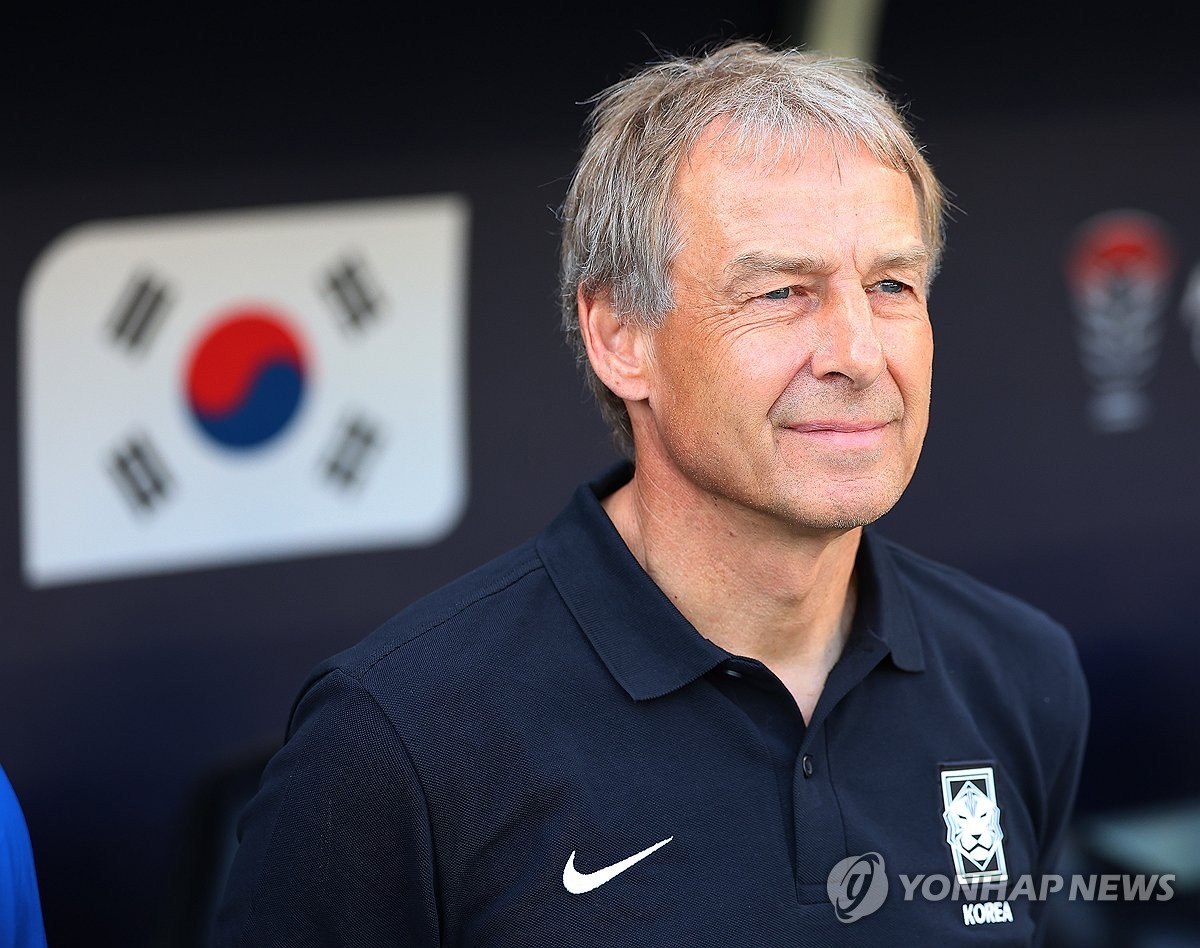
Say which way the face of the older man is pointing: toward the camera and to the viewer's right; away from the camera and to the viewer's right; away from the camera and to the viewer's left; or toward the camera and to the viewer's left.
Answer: toward the camera and to the viewer's right

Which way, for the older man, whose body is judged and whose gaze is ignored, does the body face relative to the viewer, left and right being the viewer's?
facing the viewer and to the right of the viewer
